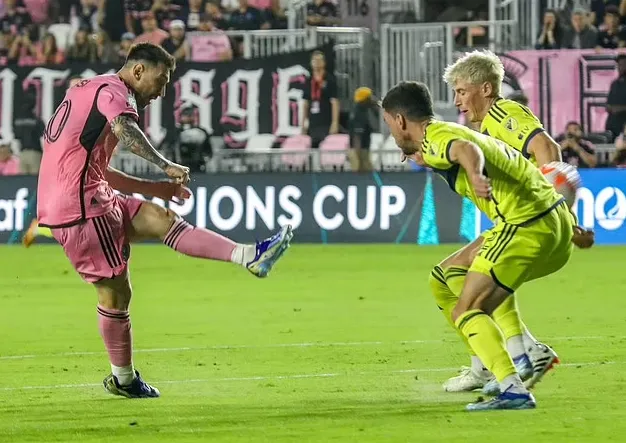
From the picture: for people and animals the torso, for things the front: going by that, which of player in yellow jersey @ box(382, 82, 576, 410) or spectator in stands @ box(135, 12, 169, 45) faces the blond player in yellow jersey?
the spectator in stands

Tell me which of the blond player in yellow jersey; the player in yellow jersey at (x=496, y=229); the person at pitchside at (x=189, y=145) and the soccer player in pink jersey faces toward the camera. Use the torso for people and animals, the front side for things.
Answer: the person at pitchside

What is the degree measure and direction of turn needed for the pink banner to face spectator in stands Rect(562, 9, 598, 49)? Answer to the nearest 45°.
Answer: approximately 180°

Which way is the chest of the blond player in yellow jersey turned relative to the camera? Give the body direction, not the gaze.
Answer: to the viewer's left

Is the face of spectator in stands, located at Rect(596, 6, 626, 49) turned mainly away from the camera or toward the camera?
toward the camera

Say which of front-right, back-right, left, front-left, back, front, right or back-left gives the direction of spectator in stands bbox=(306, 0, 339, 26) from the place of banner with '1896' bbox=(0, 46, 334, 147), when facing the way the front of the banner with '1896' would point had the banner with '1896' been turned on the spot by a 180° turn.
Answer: front-right

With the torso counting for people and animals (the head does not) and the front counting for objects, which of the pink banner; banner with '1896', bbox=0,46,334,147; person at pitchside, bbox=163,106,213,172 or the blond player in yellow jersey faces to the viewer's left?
the blond player in yellow jersey

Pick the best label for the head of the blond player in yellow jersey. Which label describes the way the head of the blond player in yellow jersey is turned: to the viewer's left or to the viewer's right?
to the viewer's left

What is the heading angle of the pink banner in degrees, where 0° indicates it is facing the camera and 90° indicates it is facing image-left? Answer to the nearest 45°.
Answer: approximately 0°

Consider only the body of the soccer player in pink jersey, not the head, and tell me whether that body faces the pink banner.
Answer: no

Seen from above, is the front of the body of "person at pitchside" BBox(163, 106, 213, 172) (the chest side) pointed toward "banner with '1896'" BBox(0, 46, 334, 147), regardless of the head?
no

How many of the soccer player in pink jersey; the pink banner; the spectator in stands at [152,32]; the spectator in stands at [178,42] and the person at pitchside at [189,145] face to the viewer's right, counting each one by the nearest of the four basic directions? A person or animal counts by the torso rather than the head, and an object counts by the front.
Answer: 1

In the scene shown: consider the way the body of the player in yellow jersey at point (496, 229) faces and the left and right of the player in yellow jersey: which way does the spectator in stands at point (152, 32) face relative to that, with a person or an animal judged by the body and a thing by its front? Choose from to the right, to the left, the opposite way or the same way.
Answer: to the left

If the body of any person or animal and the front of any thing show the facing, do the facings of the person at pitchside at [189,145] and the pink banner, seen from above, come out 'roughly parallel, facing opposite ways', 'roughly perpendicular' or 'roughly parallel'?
roughly parallel

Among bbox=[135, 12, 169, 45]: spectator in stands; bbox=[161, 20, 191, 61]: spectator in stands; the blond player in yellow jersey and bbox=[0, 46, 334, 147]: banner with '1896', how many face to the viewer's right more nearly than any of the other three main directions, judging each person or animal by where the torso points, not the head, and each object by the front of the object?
0

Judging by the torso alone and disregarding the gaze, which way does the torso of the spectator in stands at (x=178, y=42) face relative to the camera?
toward the camera

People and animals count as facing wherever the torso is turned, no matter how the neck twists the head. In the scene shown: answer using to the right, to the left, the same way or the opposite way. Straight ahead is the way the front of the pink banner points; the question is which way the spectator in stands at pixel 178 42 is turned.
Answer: the same way

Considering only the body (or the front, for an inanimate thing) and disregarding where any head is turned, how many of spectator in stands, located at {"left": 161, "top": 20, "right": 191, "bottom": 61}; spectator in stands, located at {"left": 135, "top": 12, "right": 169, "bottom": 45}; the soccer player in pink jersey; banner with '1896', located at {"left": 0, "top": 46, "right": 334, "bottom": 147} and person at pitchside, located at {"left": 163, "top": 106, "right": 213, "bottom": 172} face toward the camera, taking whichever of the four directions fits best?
4

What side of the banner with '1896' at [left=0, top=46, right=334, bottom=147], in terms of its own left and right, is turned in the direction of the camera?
front

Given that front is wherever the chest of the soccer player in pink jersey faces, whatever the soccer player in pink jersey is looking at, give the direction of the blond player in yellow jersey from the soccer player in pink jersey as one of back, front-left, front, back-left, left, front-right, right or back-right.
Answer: front

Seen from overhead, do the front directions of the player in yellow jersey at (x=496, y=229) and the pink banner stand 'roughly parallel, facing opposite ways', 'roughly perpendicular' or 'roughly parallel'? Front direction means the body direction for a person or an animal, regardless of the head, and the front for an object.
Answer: roughly perpendicular

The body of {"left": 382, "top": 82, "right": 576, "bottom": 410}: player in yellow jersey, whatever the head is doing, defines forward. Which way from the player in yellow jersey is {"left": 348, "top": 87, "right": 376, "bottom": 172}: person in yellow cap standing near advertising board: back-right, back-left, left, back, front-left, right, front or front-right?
right

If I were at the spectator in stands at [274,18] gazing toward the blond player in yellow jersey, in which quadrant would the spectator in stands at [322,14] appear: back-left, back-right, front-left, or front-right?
front-left

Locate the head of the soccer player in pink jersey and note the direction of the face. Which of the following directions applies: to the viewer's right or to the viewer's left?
to the viewer's right

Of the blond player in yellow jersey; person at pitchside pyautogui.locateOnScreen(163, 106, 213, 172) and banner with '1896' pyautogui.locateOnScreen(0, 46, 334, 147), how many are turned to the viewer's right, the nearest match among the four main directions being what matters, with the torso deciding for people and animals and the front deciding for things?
0
